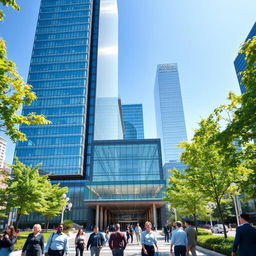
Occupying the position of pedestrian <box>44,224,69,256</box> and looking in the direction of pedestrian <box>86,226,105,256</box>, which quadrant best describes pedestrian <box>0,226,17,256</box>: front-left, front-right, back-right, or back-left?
back-left

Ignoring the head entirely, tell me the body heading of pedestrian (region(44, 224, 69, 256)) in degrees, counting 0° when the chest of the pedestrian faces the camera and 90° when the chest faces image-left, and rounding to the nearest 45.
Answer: approximately 315°

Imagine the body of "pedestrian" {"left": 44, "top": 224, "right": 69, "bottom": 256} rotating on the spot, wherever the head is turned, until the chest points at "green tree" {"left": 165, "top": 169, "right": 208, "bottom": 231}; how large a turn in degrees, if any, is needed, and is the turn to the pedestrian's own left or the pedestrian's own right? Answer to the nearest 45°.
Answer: approximately 90° to the pedestrian's own left
